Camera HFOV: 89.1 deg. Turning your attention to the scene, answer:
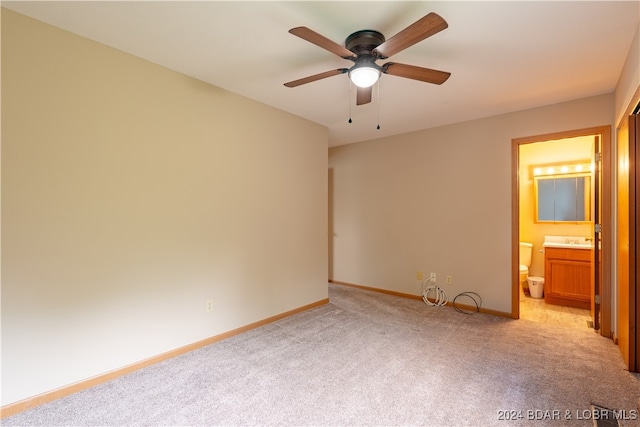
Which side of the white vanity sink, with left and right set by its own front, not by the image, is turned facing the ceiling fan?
front

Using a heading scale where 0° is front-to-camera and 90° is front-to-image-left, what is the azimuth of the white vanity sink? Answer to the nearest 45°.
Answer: approximately 0°
